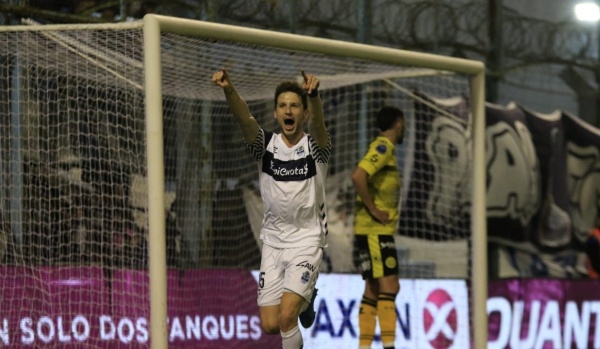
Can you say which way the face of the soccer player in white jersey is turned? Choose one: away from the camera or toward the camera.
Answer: toward the camera

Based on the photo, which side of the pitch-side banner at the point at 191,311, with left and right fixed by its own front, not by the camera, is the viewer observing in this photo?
front

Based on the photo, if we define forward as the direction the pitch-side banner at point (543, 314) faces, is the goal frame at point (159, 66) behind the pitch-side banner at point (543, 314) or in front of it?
in front

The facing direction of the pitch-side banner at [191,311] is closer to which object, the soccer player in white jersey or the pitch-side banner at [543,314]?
the soccer player in white jersey

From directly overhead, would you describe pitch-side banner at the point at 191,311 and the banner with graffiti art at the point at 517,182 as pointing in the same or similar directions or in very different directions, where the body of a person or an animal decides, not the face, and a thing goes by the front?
same or similar directions

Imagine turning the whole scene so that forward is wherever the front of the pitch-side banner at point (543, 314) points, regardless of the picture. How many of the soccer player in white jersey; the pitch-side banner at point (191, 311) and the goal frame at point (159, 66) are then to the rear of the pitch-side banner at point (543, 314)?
0

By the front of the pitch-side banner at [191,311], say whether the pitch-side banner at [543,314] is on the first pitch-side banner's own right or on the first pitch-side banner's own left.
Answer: on the first pitch-side banner's own left

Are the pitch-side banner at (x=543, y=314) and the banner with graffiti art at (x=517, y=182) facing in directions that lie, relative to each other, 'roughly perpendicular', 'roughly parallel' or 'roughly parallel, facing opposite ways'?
roughly parallel

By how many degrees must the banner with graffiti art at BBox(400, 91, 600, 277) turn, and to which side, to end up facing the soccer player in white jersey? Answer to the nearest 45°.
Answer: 0° — it already faces them

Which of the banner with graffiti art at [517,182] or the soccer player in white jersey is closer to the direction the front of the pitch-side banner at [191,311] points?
the soccer player in white jersey

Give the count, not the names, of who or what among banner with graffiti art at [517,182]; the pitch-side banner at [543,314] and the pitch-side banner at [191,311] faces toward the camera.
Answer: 3
